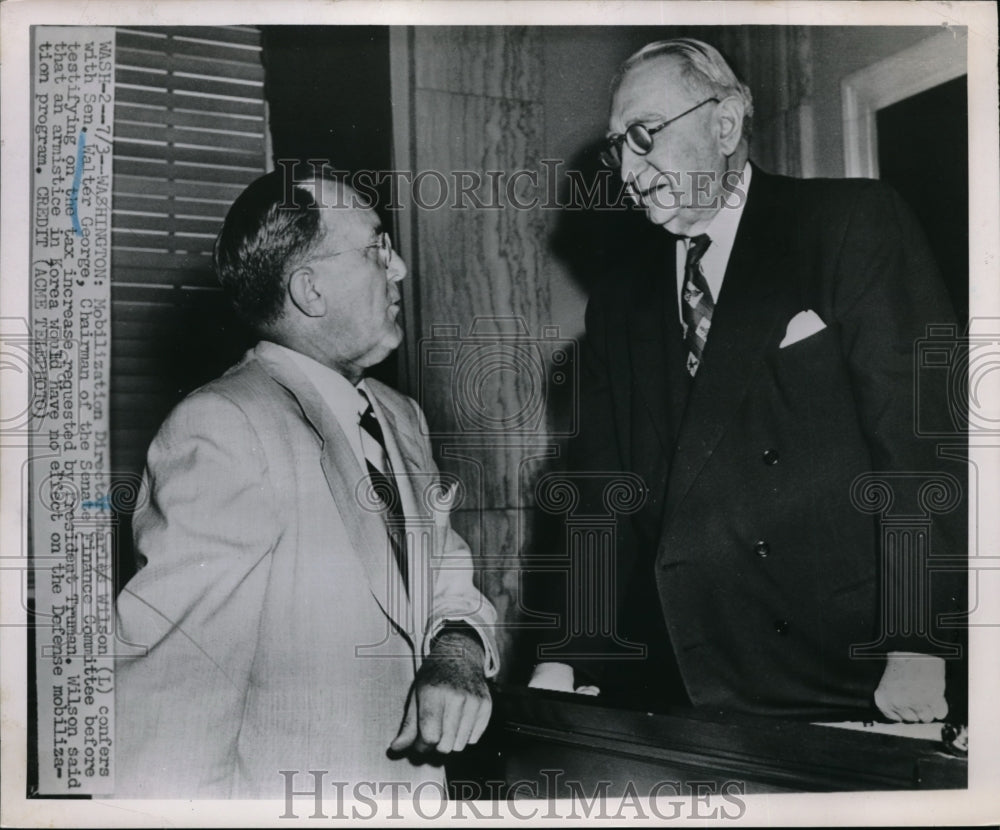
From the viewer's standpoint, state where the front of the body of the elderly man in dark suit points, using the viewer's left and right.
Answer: facing the viewer and to the left of the viewer

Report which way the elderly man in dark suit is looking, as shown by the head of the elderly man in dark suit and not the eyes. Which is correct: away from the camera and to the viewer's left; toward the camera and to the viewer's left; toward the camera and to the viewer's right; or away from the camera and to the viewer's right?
toward the camera and to the viewer's left
